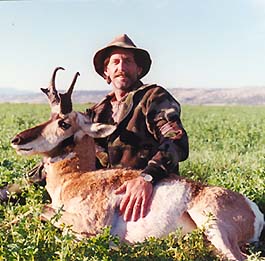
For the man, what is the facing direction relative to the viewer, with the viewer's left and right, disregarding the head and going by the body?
facing the viewer and to the left of the viewer

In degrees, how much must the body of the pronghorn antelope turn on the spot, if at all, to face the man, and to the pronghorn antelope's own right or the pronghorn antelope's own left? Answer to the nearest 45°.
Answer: approximately 90° to the pronghorn antelope's own right

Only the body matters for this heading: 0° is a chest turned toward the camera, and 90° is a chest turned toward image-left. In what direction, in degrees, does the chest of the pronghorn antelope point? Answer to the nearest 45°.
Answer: approximately 90°

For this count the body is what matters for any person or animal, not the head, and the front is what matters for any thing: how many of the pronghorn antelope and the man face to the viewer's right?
0
